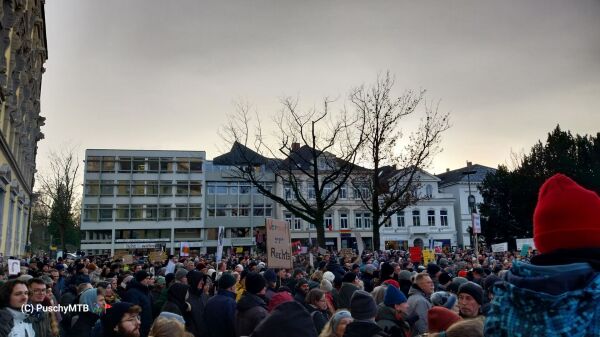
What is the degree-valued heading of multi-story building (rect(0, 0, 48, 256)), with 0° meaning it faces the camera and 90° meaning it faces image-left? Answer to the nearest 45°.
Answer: approximately 270°
